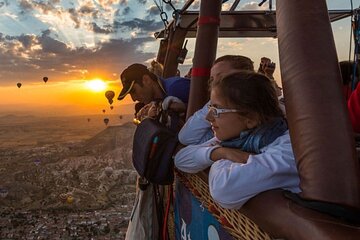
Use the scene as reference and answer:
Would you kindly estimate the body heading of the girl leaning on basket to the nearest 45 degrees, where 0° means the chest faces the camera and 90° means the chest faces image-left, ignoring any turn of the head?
approximately 90°

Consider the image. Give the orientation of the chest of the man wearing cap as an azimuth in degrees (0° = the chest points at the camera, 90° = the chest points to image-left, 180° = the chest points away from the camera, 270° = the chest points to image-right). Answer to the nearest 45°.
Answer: approximately 90°

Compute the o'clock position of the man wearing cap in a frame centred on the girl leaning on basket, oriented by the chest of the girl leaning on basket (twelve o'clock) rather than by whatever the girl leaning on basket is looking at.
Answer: The man wearing cap is roughly at 2 o'clock from the girl leaning on basket.

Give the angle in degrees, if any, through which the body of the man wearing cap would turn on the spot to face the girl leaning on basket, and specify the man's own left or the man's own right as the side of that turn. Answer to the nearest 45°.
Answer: approximately 90° to the man's own left

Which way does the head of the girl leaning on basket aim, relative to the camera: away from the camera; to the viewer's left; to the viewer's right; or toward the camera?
to the viewer's left

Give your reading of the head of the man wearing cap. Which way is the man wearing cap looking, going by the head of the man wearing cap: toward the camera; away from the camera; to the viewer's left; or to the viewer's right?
to the viewer's left
